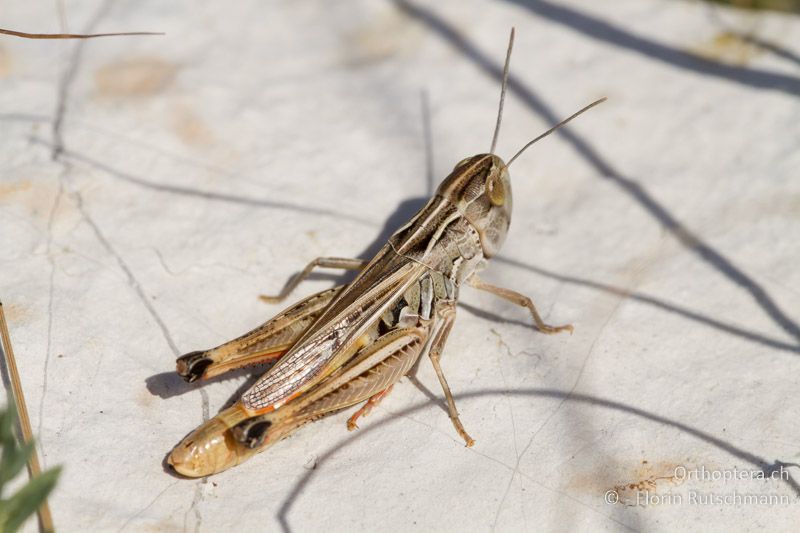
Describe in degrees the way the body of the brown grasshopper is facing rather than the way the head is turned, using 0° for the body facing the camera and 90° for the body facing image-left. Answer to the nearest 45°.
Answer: approximately 225°

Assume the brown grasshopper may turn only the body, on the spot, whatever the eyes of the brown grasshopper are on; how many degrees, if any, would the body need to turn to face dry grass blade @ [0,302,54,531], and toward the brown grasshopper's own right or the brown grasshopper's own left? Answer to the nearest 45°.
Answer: approximately 135° to the brown grasshopper's own left
